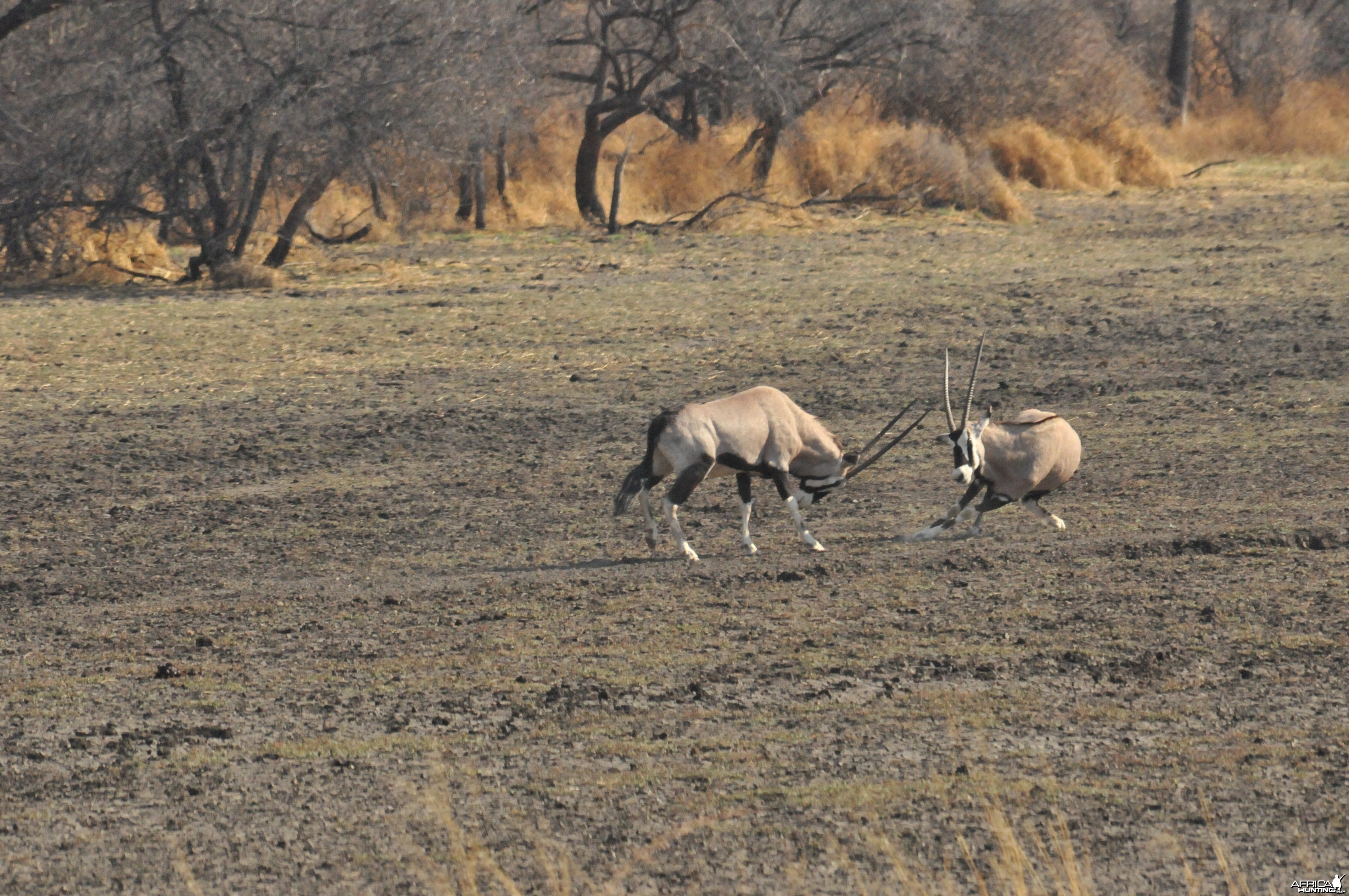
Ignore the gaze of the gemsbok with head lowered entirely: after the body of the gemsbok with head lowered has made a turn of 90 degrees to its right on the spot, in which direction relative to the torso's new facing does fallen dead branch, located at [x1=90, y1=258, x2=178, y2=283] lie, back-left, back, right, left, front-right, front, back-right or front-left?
back-right

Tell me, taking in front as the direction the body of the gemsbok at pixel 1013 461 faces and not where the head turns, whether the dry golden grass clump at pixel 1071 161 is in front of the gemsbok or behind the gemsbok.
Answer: behind

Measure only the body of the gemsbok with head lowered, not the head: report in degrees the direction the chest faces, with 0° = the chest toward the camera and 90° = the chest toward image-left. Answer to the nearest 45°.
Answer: approximately 270°

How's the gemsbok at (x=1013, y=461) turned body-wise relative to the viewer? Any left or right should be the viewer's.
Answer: facing the viewer and to the left of the viewer

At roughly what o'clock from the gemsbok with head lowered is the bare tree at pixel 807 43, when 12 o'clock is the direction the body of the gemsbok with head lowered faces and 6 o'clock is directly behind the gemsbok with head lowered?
The bare tree is roughly at 9 o'clock from the gemsbok with head lowered.

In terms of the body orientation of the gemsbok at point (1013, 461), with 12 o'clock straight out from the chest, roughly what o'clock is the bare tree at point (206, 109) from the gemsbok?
The bare tree is roughly at 3 o'clock from the gemsbok.

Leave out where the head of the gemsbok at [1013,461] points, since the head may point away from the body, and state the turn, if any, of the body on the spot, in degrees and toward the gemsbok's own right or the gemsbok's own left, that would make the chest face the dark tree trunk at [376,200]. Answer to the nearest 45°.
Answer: approximately 90° to the gemsbok's own right

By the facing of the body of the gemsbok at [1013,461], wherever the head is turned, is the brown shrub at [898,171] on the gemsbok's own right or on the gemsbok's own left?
on the gemsbok's own right

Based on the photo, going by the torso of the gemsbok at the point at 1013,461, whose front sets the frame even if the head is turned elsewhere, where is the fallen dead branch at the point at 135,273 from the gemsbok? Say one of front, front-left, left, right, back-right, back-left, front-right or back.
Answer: right

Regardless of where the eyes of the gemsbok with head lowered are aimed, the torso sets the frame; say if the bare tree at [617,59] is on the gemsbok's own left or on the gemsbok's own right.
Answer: on the gemsbok's own left

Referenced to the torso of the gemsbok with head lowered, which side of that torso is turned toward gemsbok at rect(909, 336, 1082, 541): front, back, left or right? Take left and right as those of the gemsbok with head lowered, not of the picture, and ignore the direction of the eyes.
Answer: front

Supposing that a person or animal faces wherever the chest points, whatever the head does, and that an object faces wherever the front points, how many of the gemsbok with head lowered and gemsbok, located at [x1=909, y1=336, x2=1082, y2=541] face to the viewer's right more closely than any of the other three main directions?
1
